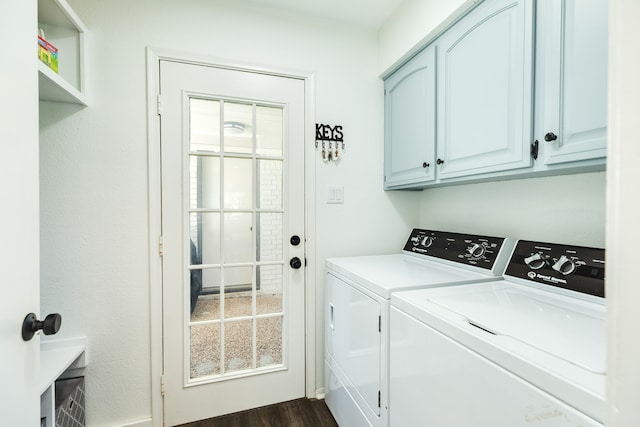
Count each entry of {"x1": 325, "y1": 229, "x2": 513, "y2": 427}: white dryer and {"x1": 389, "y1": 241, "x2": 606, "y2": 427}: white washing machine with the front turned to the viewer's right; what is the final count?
0

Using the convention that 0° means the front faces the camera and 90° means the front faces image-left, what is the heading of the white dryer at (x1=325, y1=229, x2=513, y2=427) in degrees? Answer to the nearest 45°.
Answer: approximately 45°

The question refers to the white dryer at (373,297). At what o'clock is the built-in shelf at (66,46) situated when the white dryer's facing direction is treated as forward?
The built-in shelf is roughly at 1 o'clock from the white dryer.

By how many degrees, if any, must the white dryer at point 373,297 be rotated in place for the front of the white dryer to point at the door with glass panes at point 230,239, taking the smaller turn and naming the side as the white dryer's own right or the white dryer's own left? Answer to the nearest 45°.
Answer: approximately 45° to the white dryer's own right

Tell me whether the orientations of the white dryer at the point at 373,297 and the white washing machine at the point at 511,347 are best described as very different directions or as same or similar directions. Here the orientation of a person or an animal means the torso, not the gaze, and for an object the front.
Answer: same or similar directions

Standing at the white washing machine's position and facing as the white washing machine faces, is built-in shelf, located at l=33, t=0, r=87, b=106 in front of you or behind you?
in front

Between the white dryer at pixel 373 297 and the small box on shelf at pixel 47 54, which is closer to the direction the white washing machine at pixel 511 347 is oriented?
the small box on shelf

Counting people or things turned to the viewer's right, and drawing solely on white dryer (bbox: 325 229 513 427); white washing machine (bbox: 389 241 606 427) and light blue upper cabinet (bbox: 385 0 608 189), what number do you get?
0

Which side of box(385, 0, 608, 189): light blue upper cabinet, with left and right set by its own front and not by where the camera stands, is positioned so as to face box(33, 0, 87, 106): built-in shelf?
front

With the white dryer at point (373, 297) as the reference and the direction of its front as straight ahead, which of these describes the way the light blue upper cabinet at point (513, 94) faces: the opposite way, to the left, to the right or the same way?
the same way

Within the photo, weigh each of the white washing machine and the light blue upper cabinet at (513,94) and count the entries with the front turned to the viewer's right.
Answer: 0

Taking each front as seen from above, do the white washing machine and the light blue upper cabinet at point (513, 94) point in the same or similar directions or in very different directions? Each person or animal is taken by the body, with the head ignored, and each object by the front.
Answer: same or similar directions

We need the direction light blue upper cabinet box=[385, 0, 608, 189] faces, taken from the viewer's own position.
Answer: facing the viewer and to the left of the viewer
